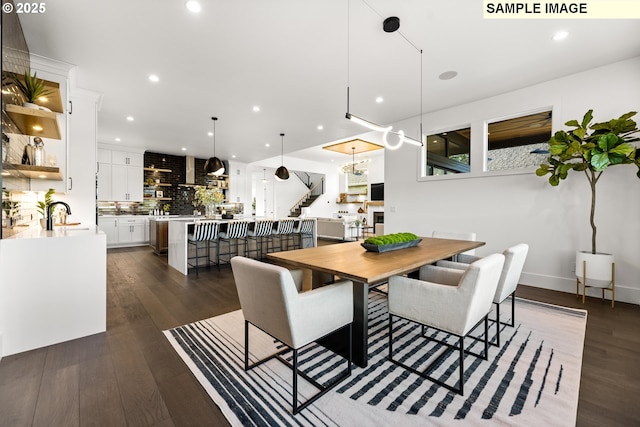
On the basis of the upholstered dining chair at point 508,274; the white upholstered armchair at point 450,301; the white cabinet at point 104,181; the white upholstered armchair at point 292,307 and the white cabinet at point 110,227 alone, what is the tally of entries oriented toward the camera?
2

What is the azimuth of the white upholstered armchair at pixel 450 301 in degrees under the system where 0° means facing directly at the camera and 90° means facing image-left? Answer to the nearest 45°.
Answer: approximately 135°

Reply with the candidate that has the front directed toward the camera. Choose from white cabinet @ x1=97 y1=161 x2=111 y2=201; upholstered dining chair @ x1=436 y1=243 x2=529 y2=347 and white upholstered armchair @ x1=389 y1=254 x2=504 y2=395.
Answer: the white cabinet

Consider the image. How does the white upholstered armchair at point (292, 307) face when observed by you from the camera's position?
facing away from the viewer and to the right of the viewer

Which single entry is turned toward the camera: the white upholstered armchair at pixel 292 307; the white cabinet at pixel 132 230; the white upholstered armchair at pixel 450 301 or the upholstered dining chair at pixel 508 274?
the white cabinet

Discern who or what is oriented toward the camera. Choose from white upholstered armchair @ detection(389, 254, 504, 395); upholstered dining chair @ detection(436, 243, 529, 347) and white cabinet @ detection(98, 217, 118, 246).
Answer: the white cabinet

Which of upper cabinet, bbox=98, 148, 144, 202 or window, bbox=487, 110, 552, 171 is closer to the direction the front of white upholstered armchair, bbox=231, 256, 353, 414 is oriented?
the window

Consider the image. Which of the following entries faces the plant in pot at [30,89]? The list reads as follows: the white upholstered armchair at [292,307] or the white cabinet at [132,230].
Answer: the white cabinet

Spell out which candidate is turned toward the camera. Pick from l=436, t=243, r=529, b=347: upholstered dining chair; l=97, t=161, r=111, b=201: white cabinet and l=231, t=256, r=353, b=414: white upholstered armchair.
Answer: the white cabinet

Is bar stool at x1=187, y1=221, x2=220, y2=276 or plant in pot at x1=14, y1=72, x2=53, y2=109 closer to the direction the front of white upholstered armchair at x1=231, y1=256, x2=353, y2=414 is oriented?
the bar stool

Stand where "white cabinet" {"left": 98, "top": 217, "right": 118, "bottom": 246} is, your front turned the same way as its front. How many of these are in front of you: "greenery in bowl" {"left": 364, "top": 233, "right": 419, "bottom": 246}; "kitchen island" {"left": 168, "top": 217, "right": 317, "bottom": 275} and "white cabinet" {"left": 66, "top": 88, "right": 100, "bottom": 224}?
3

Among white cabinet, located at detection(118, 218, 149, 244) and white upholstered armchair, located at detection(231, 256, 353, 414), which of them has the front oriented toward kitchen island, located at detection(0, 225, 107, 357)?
the white cabinet

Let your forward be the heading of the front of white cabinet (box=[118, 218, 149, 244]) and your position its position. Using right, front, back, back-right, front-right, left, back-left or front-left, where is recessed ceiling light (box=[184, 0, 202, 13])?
front

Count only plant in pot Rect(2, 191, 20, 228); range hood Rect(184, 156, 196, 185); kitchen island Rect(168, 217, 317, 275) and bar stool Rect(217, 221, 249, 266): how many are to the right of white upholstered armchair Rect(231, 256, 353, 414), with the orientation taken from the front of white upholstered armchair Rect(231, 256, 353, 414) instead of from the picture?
0

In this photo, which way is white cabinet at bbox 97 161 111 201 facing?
toward the camera

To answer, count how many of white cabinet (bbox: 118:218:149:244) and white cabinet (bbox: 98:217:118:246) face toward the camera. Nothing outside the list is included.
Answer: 2

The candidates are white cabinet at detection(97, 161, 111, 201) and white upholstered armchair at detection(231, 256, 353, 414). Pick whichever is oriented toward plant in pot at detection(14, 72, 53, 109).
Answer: the white cabinet

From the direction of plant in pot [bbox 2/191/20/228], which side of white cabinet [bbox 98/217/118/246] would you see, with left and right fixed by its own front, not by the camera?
front
